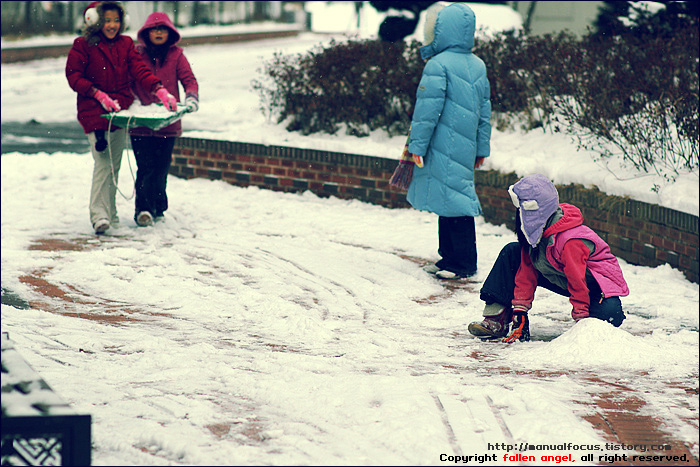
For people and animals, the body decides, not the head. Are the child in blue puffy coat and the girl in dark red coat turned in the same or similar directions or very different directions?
very different directions

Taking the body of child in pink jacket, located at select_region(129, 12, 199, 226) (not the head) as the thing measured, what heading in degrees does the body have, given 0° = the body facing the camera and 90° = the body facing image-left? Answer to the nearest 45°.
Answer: approximately 0°

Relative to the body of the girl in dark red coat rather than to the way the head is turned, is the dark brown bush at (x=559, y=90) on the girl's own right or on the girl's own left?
on the girl's own left

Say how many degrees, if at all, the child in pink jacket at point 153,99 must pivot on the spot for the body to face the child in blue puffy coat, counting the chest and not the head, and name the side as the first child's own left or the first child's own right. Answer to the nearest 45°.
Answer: approximately 45° to the first child's own left

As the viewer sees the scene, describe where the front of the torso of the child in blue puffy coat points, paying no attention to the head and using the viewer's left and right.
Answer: facing away from the viewer and to the left of the viewer

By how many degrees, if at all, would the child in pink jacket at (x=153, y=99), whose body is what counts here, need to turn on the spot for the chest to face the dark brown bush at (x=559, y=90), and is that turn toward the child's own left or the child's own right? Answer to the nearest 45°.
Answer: approximately 90° to the child's own left

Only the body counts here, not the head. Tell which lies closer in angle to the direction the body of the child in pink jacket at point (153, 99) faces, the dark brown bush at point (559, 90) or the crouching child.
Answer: the crouching child

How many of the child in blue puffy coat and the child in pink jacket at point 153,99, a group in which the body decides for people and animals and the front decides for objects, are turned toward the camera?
1

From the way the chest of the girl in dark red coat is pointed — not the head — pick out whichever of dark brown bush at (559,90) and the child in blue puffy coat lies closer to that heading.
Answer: the child in blue puffy coat

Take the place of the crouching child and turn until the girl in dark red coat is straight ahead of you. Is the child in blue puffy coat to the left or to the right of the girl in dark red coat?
right
